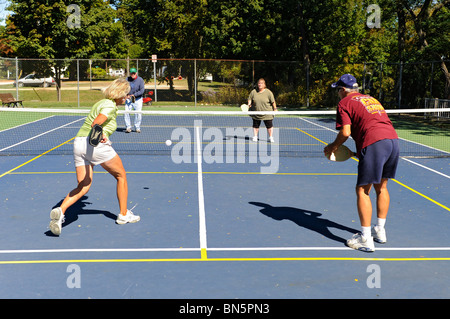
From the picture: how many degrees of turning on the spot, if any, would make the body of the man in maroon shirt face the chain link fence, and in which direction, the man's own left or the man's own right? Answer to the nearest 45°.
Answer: approximately 45° to the man's own right

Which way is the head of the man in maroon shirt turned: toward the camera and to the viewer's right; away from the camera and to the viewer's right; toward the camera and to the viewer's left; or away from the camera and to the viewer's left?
away from the camera and to the viewer's left

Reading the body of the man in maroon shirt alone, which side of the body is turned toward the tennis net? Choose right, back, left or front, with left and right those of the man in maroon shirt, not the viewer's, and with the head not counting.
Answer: front

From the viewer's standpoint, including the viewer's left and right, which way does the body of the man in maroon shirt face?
facing away from the viewer and to the left of the viewer

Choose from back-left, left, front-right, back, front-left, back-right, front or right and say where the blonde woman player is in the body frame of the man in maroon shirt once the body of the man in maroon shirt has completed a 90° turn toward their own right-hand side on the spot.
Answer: back-left
